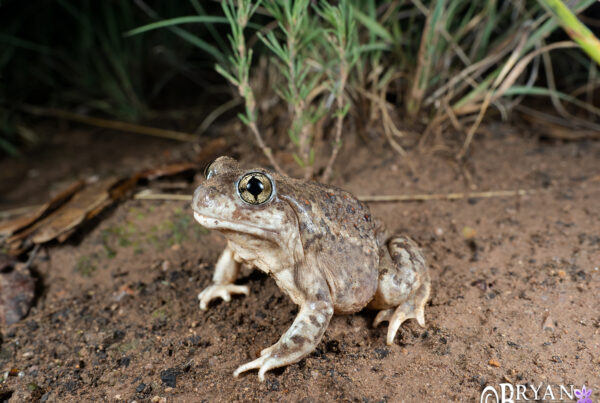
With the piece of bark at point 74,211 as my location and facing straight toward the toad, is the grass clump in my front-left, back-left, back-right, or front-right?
front-left

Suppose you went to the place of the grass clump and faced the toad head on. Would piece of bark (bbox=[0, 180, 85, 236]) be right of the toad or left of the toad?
right

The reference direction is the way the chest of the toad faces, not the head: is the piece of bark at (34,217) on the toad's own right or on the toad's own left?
on the toad's own right

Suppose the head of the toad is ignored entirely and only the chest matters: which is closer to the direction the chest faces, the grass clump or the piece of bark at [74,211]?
the piece of bark

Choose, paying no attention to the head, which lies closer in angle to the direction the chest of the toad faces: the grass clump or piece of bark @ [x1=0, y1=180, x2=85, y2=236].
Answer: the piece of bark

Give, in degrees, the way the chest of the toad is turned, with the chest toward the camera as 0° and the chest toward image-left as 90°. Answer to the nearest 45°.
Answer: approximately 45°

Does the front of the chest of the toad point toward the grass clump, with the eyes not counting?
no

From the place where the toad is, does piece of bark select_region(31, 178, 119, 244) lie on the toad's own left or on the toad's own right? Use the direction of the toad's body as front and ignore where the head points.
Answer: on the toad's own right
